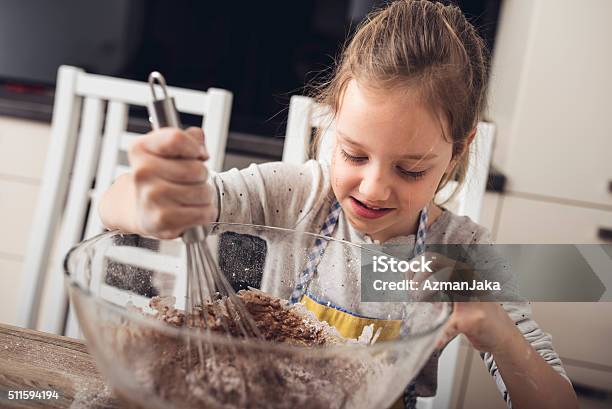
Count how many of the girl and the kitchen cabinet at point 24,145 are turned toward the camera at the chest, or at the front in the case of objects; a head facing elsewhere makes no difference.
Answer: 2

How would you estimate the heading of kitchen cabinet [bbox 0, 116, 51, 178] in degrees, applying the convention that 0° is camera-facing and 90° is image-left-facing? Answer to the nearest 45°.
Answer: approximately 0°

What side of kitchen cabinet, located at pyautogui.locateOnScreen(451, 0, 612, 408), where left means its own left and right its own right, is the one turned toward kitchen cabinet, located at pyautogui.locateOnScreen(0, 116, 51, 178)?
right

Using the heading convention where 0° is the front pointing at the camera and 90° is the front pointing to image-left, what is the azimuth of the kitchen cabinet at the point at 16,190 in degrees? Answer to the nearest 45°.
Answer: approximately 0°
